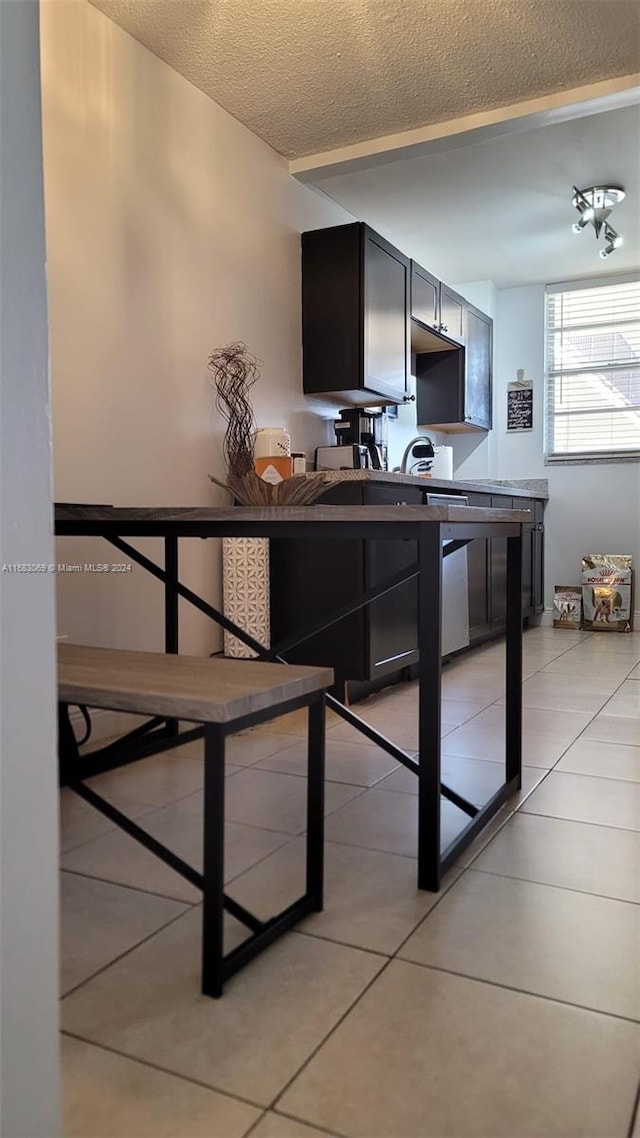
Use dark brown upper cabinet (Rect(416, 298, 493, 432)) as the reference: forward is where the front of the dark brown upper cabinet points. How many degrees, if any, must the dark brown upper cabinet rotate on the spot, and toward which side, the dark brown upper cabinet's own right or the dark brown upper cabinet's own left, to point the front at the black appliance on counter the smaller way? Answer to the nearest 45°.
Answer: approximately 45° to the dark brown upper cabinet's own right

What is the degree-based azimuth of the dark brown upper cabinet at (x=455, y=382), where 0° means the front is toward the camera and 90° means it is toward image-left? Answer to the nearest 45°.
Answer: approximately 315°

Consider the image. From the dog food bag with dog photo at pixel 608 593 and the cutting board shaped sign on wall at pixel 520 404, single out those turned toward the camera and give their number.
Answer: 2

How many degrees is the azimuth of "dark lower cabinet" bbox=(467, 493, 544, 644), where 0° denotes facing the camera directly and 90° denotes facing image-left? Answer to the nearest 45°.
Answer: approximately 315°

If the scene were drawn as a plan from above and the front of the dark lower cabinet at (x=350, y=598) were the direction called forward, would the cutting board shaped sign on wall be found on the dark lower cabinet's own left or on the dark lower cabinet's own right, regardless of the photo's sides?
on the dark lower cabinet's own left

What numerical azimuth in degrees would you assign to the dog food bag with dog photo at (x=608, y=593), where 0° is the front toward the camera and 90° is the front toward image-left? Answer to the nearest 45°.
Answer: approximately 0°

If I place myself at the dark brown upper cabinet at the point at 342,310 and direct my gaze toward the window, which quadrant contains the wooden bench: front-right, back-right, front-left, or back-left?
back-right

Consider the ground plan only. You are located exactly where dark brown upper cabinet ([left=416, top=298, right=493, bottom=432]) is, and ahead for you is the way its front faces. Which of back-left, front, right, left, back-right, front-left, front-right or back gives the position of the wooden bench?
front-right

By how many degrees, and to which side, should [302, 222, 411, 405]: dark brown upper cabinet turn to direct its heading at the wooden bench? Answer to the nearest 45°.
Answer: approximately 45° to its right

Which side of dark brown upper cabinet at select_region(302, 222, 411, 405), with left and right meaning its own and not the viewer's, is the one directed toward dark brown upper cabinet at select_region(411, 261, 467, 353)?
left
